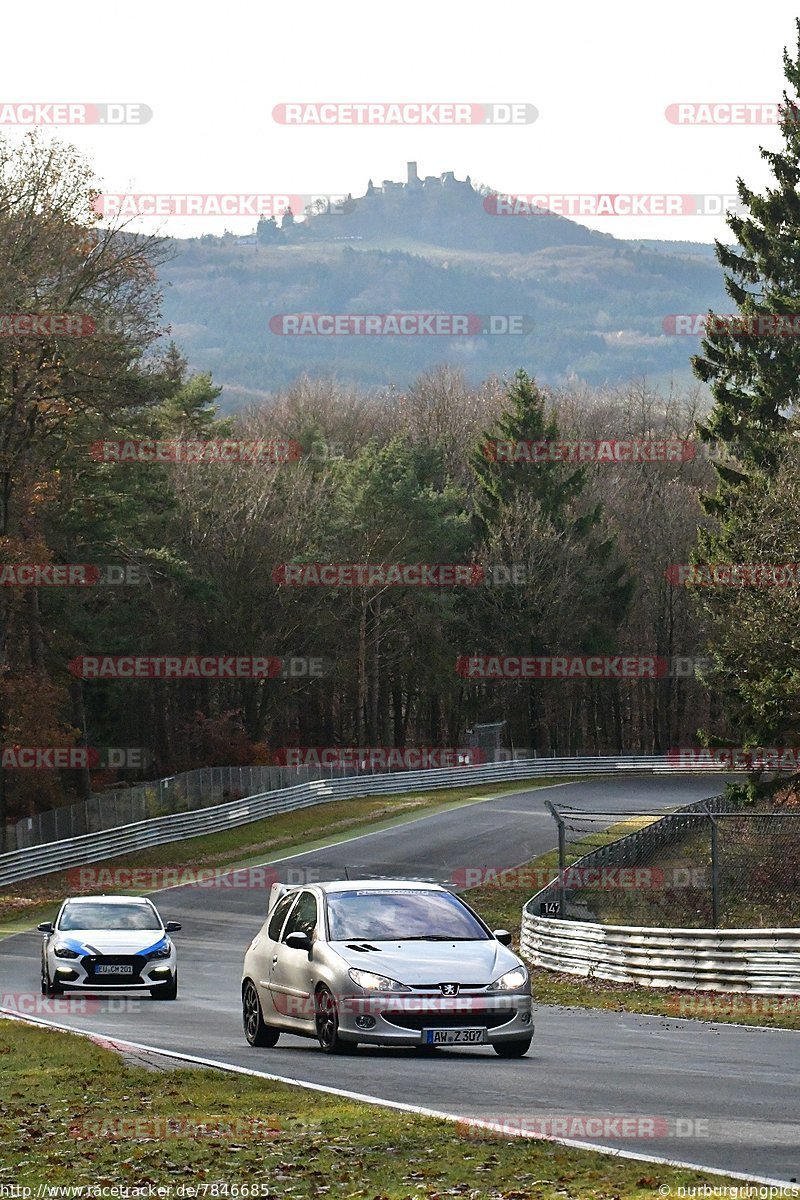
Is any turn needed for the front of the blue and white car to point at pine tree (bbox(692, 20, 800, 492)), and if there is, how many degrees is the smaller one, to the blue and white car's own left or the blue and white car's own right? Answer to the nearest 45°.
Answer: approximately 135° to the blue and white car's own left

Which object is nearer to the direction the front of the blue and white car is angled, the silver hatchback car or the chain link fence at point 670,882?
the silver hatchback car

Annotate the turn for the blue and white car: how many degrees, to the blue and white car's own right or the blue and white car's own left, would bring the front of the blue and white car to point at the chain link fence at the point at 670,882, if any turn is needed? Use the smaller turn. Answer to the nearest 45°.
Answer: approximately 135° to the blue and white car's own left

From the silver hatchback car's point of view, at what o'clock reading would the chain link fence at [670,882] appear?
The chain link fence is roughly at 8 o'clock from the silver hatchback car.

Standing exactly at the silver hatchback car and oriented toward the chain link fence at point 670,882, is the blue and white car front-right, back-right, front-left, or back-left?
front-left

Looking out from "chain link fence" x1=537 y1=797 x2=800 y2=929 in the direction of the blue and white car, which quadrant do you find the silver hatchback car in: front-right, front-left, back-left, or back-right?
front-left

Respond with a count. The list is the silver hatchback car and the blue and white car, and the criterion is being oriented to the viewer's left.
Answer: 0

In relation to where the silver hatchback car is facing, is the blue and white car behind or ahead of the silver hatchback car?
behind

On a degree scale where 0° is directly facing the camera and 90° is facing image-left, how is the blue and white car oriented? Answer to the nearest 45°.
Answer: approximately 0°

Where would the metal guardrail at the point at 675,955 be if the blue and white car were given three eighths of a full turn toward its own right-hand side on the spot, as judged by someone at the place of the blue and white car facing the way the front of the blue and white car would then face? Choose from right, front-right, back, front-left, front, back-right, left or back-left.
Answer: back-right
